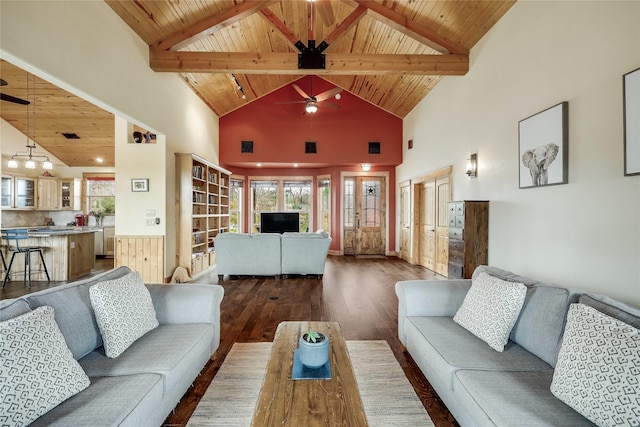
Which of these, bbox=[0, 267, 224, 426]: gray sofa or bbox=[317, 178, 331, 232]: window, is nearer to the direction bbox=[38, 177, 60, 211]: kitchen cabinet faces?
the gray sofa

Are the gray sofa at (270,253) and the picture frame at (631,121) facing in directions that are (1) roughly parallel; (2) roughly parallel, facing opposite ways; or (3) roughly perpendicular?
roughly perpendicular

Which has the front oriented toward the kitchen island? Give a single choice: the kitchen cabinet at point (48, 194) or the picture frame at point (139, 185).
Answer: the kitchen cabinet

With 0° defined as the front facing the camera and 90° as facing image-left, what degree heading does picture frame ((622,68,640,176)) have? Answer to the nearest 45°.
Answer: approximately 45°

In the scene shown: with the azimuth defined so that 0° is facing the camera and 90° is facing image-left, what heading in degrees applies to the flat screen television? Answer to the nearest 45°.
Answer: approximately 0°

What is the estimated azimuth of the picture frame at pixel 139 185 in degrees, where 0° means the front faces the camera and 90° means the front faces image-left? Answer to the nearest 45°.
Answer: approximately 0°

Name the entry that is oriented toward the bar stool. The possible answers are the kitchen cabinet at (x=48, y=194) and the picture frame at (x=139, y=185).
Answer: the kitchen cabinet

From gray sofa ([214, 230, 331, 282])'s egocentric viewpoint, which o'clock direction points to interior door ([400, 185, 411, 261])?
The interior door is roughly at 2 o'clock from the gray sofa.

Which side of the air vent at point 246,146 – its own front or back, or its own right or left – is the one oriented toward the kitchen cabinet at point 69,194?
right

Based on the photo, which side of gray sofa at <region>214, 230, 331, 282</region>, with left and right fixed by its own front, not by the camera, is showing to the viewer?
back

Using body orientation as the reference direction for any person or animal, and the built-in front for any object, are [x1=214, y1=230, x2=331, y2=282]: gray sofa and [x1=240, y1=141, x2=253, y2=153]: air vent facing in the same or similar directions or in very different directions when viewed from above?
very different directions
